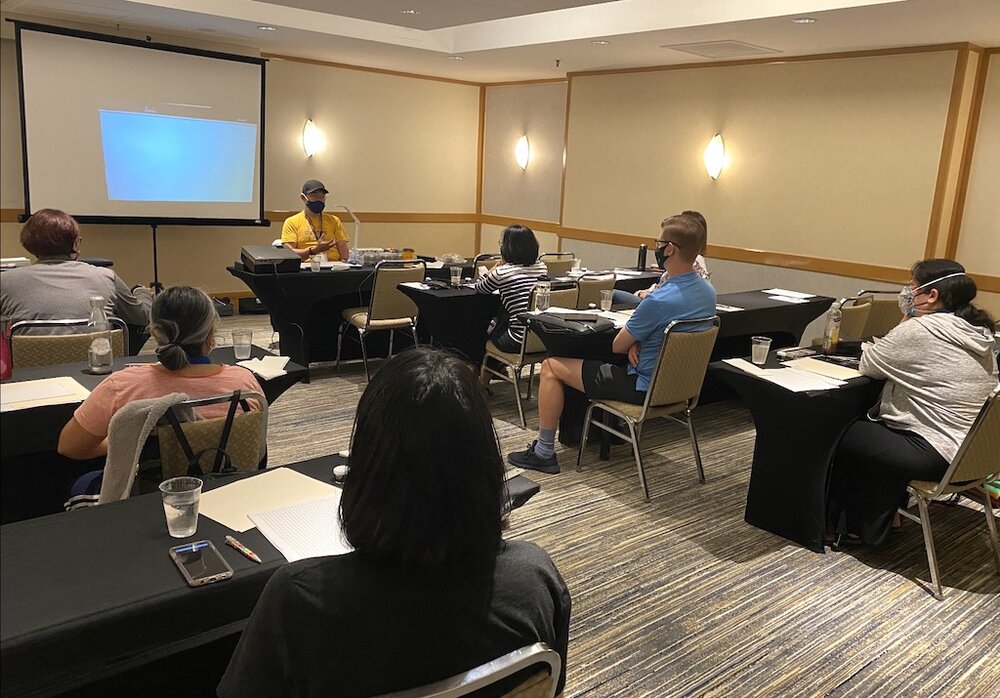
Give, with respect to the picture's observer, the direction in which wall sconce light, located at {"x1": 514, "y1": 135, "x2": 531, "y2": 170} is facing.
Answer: facing the viewer and to the left of the viewer

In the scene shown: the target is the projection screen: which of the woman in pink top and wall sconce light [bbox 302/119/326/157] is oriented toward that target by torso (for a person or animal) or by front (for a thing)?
the woman in pink top

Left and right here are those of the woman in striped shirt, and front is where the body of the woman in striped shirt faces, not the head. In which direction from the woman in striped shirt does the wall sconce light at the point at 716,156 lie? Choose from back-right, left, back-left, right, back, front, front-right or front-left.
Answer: right

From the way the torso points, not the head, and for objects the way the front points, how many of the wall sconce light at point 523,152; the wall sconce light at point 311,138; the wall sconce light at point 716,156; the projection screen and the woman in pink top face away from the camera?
1

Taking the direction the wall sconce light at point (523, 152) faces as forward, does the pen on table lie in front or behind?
in front

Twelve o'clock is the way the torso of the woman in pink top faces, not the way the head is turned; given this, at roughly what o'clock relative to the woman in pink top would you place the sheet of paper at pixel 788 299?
The sheet of paper is roughly at 2 o'clock from the woman in pink top.

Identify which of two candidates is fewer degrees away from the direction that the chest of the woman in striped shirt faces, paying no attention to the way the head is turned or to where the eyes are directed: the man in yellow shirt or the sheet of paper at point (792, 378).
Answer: the man in yellow shirt

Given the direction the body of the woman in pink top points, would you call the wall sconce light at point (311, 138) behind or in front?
in front

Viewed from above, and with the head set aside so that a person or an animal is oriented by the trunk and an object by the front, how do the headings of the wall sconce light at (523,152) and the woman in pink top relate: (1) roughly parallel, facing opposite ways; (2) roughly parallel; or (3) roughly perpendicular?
roughly perpendicular

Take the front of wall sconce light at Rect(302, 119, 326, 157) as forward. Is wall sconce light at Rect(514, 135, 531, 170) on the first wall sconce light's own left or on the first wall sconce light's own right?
on the first wall sconce light's own left

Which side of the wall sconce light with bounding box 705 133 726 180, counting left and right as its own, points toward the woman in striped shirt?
front

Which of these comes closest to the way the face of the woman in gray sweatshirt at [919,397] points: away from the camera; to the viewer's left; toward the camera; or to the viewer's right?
to the viewer's left

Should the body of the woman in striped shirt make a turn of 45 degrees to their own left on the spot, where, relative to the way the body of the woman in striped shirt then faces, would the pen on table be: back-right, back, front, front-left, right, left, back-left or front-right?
left

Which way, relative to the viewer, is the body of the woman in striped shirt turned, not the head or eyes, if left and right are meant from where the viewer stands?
facing away from the viewer and to the left of the viewer

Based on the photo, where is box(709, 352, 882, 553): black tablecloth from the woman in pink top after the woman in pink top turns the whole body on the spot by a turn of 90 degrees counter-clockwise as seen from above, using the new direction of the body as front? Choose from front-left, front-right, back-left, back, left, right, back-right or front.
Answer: back

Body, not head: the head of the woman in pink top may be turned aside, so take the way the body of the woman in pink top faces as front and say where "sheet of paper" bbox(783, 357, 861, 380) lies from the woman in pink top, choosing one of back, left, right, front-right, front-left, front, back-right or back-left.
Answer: right

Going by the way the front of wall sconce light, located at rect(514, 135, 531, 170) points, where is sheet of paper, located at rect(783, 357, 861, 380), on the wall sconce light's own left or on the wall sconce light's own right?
on the wall sconce light's own left
